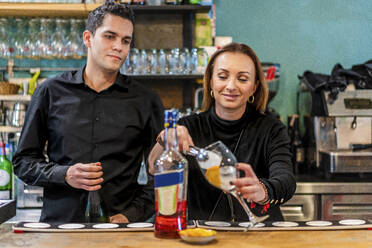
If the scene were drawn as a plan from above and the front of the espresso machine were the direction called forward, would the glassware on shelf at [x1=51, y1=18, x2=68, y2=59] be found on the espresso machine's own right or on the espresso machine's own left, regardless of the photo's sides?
on the espresso machine's own right

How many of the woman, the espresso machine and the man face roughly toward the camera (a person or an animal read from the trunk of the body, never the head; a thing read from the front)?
3

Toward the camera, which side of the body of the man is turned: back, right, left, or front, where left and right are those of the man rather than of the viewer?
front

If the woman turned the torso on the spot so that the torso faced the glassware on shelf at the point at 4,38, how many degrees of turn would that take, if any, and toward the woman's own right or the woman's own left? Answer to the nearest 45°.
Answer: approximately 135° to the woman's own right

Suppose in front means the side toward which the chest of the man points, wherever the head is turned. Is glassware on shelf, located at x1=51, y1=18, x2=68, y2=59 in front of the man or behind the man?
behind

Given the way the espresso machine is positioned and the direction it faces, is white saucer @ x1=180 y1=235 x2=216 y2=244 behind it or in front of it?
in front

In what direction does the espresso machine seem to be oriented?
toward the camera

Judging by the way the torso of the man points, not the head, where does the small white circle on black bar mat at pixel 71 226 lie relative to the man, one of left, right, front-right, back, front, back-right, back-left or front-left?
front

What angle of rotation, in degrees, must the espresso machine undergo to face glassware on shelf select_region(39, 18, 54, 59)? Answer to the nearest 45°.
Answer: approximately 90° to its right
